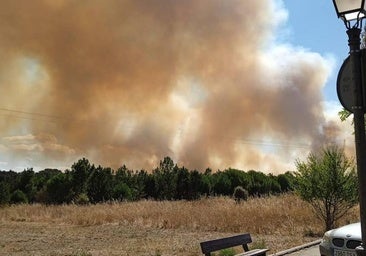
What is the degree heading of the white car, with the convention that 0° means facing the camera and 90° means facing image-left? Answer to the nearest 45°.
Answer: approximately 45°

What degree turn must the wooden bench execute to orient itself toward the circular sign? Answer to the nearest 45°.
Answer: approximately 45° to its right

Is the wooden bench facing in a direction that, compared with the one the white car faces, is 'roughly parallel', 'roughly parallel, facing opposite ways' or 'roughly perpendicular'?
roughly perpendicular
